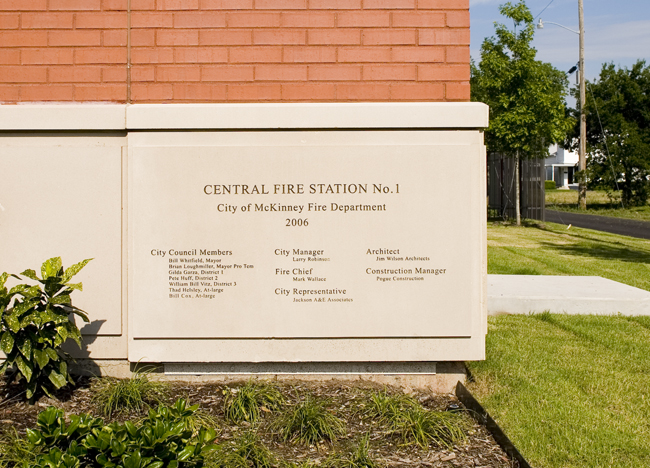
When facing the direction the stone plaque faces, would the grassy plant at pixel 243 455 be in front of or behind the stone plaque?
in front

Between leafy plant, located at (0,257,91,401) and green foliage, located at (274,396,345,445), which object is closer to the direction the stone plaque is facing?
the green foliage

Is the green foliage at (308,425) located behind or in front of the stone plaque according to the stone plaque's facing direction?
in front

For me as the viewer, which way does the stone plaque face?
facing the viewer

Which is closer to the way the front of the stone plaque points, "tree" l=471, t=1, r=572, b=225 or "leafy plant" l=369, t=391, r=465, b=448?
the leafy plant

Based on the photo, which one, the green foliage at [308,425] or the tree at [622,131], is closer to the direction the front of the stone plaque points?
the green foliage

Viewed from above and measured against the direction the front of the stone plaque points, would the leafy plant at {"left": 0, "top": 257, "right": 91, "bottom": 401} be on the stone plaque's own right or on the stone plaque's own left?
on the stone plaque's own right
